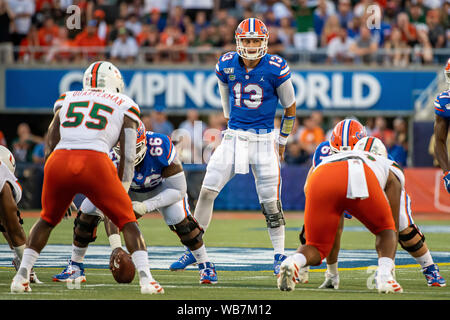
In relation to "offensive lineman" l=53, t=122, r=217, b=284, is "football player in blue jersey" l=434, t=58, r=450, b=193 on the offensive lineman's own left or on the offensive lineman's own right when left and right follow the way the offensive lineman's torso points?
on the offensive lineman's own left

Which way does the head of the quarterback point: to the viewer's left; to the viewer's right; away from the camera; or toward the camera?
toward the camera

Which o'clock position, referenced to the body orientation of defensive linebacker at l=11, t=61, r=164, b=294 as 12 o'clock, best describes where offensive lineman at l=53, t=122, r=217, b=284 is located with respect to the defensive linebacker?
The offensive lineman is roughly at 1 o'clock from the defensive linebacker.

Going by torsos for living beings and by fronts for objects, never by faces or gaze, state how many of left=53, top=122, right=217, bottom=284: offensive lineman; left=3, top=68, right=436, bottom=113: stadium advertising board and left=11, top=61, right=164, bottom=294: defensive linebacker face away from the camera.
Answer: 1

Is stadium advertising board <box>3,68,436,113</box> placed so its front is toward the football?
yes

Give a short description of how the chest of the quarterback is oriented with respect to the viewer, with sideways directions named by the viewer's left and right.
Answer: facing the viewer

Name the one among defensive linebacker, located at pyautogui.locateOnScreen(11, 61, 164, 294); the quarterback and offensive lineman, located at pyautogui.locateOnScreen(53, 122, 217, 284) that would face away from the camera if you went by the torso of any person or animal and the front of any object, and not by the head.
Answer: the defensive linebacker

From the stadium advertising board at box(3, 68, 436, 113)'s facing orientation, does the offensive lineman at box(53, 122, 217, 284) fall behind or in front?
in front

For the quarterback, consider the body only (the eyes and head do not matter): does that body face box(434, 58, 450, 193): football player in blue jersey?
no

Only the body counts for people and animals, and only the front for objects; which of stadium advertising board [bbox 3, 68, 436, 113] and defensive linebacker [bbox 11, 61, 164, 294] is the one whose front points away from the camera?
the defensive linebacker

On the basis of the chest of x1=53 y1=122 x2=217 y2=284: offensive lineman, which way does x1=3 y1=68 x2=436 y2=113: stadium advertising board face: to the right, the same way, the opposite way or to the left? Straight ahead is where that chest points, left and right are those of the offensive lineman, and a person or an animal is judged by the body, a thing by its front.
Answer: the same way

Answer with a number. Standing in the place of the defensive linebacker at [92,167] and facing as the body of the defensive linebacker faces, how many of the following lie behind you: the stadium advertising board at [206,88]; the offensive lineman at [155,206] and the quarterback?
0

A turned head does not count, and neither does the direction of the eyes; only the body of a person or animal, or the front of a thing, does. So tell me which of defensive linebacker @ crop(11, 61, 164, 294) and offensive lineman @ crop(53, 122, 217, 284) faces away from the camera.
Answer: the defensive linebacker

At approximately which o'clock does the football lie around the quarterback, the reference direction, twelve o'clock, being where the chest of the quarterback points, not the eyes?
The football is roughly at 1 o'clock from the quarterback.

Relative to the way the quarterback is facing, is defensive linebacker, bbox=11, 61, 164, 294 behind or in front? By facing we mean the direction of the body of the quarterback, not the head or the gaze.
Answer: in front

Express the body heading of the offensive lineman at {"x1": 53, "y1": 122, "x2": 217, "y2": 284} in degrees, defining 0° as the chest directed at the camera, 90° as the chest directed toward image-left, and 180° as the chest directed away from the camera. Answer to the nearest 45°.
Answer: approximately 0°

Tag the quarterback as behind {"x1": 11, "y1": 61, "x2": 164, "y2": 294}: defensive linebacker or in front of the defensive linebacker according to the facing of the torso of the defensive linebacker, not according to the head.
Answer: in front

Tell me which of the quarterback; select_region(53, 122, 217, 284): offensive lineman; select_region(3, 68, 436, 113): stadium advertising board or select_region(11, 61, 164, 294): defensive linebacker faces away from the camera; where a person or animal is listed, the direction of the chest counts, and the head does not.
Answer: the defensive linebacker

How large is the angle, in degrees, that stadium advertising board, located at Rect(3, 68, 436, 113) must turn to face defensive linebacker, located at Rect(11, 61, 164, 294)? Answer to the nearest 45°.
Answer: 0° — it already faces them
